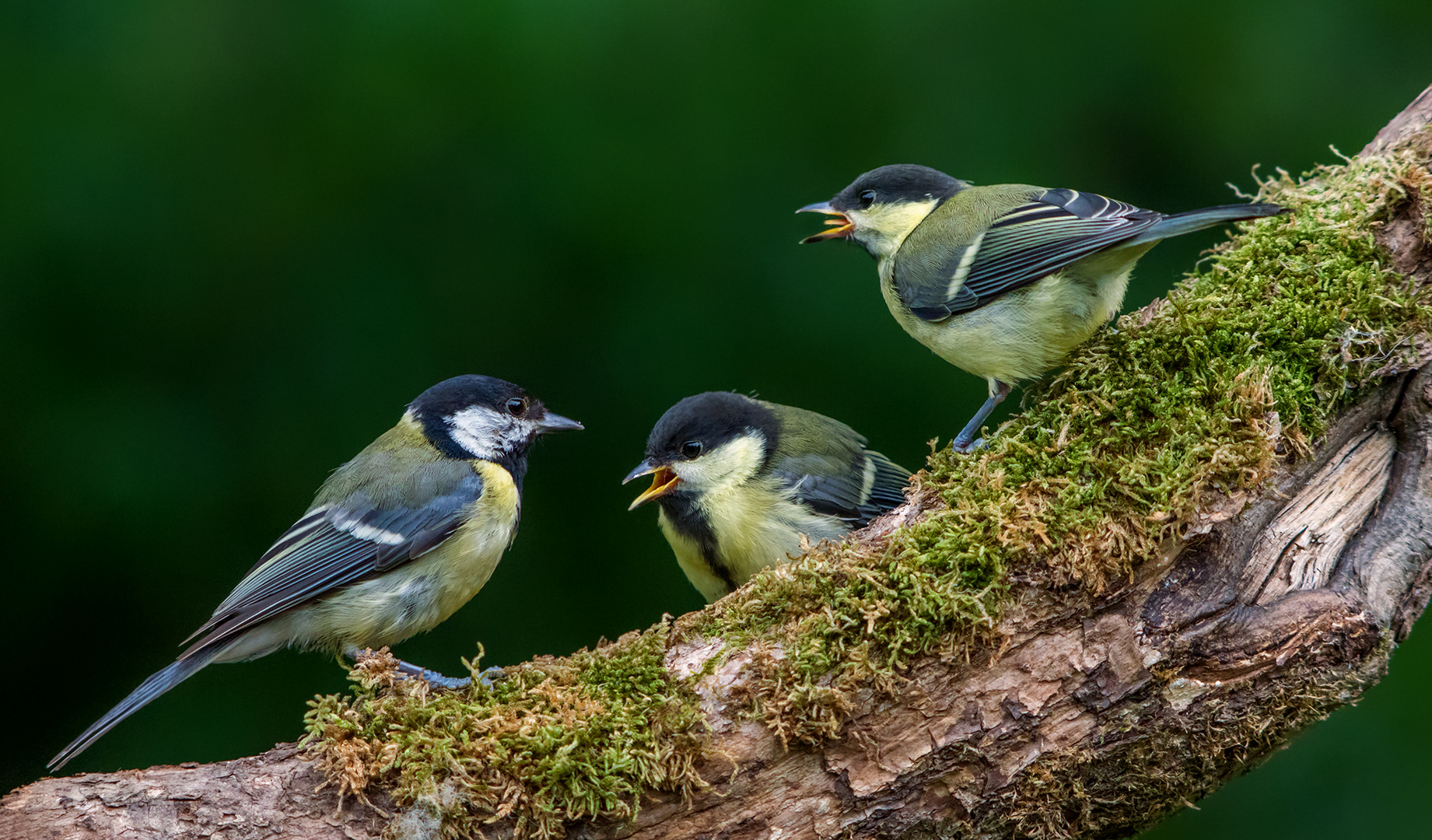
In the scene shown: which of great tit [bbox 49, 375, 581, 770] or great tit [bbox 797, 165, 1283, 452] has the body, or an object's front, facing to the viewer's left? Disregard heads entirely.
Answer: great tit [bbox 797, 165, 1283, 452]

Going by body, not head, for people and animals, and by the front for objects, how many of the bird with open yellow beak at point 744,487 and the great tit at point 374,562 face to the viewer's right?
1

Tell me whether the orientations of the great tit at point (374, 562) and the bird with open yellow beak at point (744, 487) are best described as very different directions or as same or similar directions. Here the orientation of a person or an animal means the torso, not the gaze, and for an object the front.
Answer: very different directions

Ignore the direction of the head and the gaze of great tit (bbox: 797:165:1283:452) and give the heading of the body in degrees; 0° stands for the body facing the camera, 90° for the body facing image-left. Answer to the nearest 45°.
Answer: approximately 90°

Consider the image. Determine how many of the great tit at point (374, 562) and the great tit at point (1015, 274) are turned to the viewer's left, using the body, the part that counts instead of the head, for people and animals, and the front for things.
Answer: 1

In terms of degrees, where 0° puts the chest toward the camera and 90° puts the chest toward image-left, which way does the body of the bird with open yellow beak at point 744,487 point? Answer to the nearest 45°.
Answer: approximately 45°

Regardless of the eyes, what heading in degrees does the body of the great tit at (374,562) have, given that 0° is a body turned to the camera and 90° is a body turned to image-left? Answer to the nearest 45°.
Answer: approximately 270°
